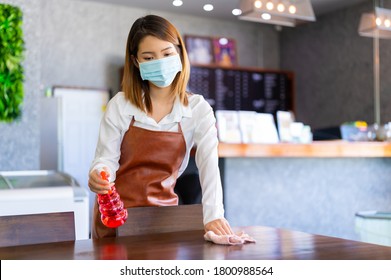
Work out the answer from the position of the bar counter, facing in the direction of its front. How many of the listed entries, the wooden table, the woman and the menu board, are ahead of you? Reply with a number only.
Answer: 2

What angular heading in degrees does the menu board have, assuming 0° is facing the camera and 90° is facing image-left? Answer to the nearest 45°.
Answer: approximately 0°

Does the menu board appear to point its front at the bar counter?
yes

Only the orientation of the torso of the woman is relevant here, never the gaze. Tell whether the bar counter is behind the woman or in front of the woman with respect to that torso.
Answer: behind

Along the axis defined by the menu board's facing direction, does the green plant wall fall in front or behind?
in front

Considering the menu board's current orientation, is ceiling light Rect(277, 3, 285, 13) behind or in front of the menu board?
in front

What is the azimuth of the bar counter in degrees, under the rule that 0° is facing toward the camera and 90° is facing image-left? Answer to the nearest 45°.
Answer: approximately 0°

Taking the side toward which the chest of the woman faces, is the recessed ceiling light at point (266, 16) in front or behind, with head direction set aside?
behind

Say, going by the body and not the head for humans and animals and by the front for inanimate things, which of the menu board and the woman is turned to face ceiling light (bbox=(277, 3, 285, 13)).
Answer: the menu board
